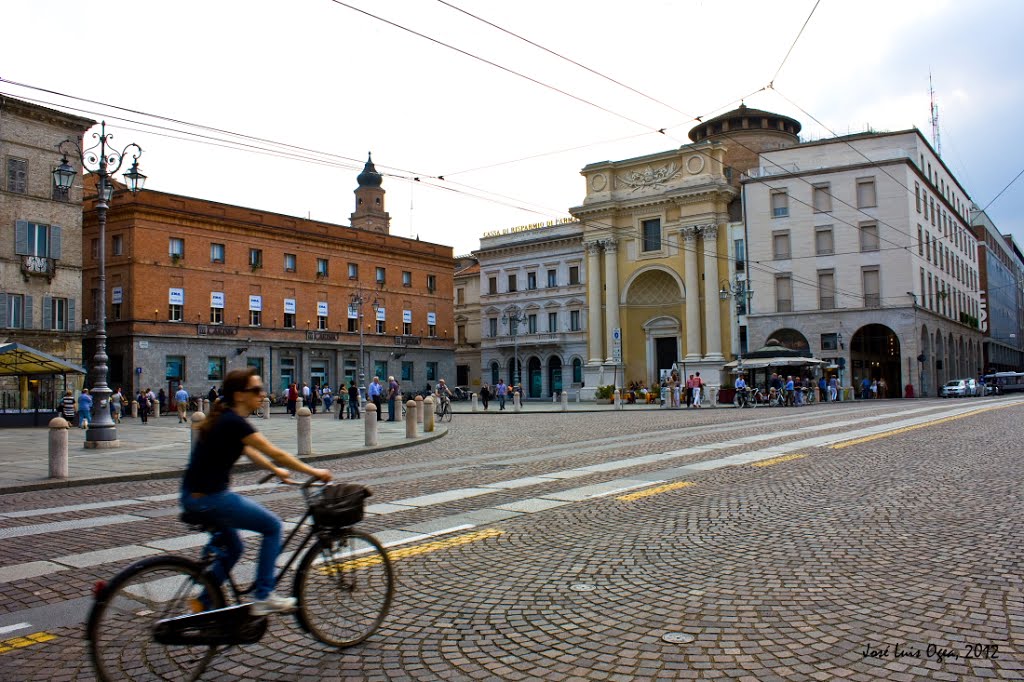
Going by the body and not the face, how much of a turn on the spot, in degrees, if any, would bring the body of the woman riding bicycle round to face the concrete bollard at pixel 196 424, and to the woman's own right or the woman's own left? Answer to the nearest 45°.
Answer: approximately 90° to the woman's own left

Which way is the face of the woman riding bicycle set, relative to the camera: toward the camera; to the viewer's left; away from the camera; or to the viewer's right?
to the viewer's right

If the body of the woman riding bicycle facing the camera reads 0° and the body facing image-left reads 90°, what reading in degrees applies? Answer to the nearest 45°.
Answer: approximately 270°

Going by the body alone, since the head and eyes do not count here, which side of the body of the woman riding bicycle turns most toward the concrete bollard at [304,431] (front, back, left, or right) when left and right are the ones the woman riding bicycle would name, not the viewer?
left

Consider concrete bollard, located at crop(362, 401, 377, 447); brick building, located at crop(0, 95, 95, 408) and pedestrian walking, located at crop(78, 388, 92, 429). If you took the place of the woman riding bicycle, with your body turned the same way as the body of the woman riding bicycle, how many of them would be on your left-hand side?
3

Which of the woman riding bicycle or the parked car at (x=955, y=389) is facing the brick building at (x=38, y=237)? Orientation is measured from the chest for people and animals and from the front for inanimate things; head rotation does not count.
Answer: the parked car

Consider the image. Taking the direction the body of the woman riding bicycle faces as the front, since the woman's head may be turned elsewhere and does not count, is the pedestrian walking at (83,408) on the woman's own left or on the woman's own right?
on the woman's own left

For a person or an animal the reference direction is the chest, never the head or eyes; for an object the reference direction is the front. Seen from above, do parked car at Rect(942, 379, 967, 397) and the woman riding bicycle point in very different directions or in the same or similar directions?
very different directions

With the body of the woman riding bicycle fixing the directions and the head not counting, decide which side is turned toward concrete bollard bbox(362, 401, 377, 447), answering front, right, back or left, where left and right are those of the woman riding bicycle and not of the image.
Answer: left

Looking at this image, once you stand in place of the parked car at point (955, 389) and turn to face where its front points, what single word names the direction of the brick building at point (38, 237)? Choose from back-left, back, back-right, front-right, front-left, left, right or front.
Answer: front

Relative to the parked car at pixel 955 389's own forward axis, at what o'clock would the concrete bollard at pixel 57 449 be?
The concrete bollard is roughly at 11 o'clock from the parked car.

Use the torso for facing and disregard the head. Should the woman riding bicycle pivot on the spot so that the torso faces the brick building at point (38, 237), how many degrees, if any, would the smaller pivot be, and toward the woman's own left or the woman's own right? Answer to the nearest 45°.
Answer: approximately 90° to the woman's own left

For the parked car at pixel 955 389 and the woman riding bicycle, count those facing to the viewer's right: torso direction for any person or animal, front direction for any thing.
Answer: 1

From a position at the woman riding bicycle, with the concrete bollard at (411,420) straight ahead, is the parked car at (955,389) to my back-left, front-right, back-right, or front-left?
front-right
